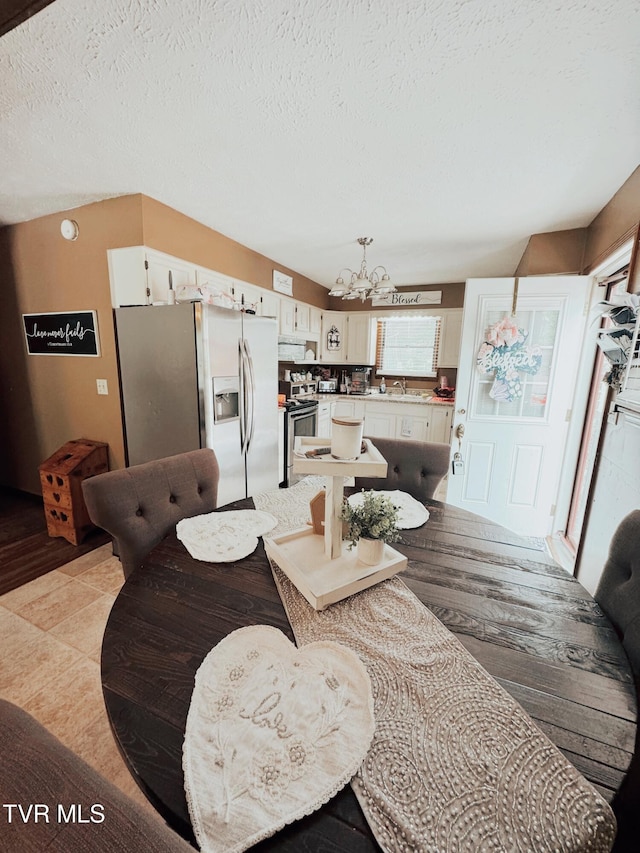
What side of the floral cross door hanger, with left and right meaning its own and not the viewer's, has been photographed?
front

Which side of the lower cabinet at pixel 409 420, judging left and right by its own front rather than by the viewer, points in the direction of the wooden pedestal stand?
front

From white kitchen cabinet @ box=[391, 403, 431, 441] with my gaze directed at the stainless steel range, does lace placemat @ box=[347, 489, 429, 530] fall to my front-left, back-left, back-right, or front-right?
front-left

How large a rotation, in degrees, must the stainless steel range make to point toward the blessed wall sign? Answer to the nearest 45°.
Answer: approximately 90° to its left

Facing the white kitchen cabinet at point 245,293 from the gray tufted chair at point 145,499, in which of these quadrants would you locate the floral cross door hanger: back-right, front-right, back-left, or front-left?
front-right

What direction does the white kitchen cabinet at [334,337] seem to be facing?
toward the camera

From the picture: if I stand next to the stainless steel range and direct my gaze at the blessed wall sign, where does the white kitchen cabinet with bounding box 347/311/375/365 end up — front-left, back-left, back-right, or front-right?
front-left

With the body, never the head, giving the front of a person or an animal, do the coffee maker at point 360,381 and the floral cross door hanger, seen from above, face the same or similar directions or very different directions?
same or similar directions

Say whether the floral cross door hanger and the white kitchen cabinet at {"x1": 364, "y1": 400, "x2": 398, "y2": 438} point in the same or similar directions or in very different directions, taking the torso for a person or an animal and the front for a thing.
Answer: same or similar directions

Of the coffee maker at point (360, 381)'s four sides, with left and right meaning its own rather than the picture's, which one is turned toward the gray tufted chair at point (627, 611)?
front

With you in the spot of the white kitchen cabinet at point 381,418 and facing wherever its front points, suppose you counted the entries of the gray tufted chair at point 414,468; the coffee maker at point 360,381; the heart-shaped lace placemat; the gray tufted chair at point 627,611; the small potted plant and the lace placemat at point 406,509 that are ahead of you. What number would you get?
5

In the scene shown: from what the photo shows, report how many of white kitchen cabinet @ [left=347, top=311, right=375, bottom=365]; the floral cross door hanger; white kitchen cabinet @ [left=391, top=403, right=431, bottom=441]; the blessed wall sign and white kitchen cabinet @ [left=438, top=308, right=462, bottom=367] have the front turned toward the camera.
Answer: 5

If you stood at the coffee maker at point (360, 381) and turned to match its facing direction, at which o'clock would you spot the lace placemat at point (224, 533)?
The lace placemat is roughly at 12 o'clock from the coffee maker.

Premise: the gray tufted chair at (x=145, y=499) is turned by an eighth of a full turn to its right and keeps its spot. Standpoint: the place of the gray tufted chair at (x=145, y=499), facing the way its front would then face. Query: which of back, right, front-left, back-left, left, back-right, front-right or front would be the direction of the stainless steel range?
back-left

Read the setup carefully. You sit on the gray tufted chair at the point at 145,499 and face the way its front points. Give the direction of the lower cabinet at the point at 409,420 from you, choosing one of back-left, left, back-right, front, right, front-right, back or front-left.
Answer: left
